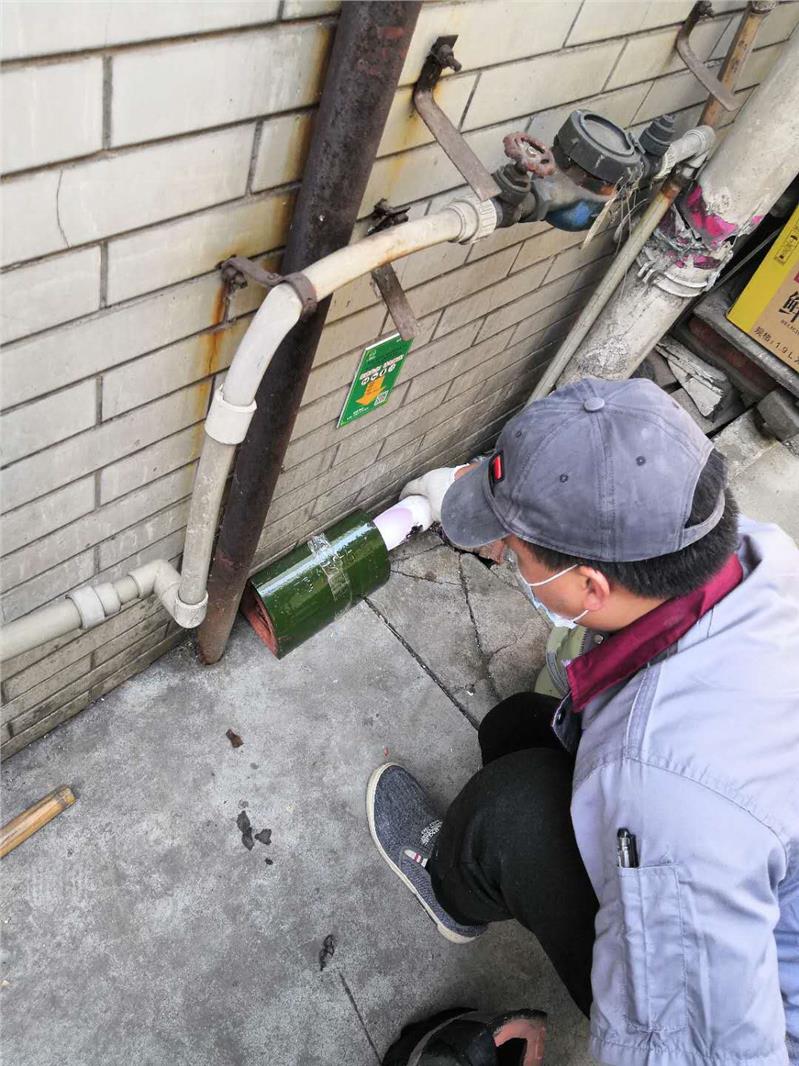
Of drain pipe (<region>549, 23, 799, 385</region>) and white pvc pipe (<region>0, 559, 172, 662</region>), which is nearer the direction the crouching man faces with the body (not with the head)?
the white pvc pipe

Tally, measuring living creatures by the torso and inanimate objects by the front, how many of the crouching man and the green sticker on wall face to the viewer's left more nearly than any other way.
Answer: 1

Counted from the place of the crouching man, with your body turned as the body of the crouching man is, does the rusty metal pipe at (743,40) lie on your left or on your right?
on your right

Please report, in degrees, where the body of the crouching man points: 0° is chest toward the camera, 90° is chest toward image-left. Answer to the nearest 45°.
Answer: approximately 90°

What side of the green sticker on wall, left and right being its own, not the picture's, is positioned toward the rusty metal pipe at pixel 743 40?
left

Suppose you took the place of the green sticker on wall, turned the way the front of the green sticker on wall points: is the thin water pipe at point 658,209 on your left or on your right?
on your left

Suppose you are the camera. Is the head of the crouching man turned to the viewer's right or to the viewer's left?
to the viewer's left

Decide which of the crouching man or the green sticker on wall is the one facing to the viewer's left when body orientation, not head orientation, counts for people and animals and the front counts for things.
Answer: the crouching man
